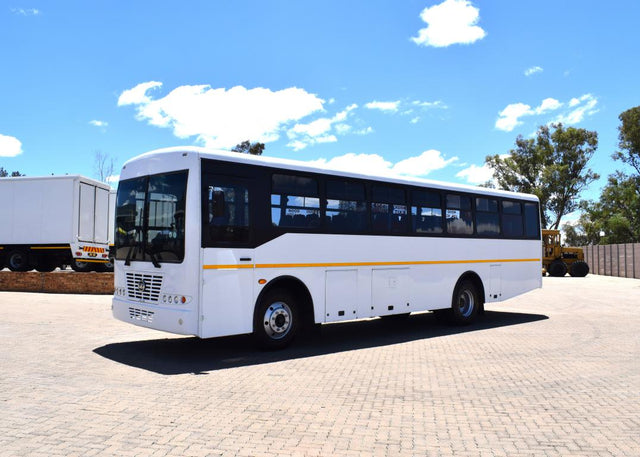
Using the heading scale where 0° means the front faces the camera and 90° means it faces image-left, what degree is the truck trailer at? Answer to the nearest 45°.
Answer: approximately 135°

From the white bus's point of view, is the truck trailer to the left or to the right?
on its right

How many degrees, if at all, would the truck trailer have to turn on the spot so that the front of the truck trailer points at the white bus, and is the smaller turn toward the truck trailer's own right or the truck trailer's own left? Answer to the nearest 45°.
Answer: approximately 135° to the truck trailer's own left

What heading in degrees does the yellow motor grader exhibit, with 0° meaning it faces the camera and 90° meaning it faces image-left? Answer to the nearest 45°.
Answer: approximately 90°

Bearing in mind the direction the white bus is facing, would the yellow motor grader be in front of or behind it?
behind

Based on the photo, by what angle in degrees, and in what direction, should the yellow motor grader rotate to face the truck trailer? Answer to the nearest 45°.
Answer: approximately 45° to its left

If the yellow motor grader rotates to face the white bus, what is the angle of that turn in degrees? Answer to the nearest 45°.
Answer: approximately 90° to its left
